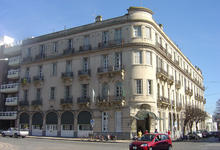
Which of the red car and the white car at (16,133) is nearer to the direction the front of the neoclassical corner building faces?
the red car

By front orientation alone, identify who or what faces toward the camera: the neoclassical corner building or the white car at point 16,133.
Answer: the neoclassical corner building

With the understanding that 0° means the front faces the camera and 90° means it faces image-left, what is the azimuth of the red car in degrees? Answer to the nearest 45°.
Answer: approximately 45°

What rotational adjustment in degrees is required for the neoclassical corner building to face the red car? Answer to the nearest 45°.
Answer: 0° — it already faces it

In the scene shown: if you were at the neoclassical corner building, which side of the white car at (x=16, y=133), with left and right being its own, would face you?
back

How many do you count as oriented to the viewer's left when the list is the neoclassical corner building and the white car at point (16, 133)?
1

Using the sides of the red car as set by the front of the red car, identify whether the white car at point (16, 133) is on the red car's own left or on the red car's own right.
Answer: on the red car's own right

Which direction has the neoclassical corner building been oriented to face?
toward the camera

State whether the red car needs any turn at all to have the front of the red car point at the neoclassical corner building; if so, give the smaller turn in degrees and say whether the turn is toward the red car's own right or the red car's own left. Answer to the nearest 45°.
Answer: approximately 135° to the red car's own right

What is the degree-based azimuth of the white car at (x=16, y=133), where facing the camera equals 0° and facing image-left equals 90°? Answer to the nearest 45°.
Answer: approximately 90°
